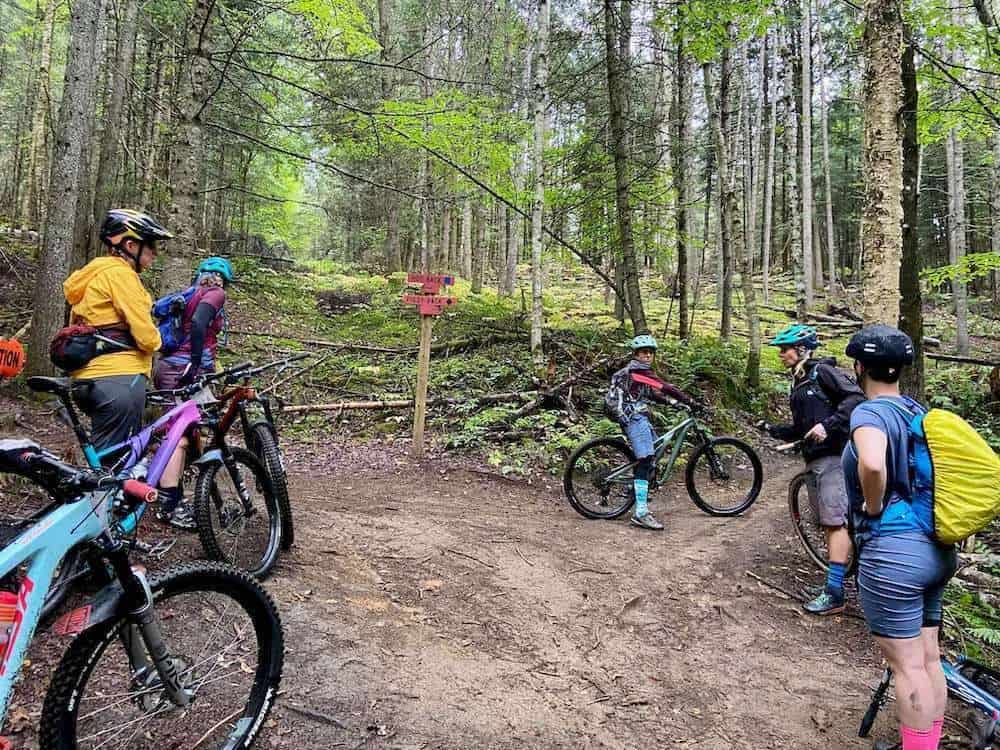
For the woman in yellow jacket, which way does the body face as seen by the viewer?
to the viewer's right

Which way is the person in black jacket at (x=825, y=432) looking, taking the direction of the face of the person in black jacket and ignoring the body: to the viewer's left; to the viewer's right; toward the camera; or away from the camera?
to the viewer's left

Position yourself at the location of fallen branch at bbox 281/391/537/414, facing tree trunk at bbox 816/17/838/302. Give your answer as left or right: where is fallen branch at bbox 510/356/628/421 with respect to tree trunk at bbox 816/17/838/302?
right

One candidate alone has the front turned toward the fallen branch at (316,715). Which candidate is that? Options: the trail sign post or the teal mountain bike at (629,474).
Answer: the trail sign post

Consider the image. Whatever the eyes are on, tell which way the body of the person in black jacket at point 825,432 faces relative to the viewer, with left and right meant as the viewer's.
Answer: facing to the left of the viewer

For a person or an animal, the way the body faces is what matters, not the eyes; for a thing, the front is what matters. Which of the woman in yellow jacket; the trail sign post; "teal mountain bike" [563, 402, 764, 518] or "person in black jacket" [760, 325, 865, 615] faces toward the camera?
the trail sign post

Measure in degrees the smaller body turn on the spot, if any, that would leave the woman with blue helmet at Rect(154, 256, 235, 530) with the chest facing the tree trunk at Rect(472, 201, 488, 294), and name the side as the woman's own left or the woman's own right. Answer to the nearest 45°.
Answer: approximately 45° to the woman's own left

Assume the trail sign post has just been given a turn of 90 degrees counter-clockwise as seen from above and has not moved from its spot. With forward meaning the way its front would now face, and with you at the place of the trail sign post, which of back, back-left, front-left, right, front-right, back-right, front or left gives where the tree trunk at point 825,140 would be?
front-left

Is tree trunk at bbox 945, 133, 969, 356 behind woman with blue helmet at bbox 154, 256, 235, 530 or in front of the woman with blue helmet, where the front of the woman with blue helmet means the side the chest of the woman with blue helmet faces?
in front

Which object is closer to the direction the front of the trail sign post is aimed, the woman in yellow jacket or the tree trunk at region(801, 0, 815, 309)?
the woman in yellow jacket

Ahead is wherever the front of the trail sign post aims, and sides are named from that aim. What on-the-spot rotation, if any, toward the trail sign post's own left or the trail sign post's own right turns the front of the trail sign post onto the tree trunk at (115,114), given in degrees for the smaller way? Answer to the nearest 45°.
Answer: approximately 135° to the trail sign post's own right

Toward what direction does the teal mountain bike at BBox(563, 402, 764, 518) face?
to the viewer's right

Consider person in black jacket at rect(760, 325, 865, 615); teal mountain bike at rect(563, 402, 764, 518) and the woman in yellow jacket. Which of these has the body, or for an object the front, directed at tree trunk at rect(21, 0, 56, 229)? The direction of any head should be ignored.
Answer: the person in black jacket

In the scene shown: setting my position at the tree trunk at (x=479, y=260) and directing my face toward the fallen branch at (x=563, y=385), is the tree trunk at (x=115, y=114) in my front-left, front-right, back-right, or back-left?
front-right
